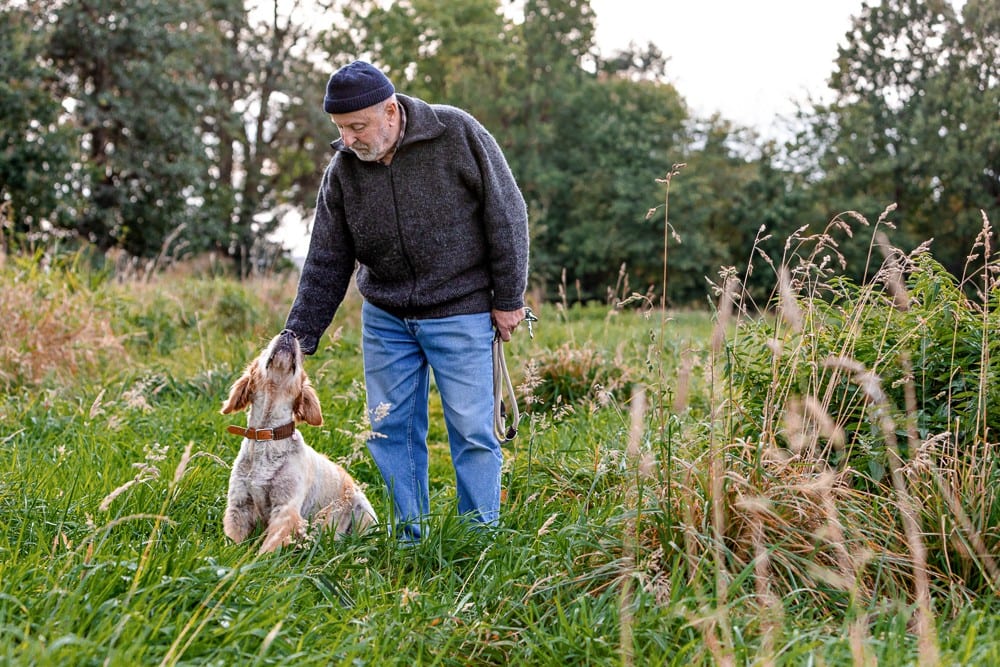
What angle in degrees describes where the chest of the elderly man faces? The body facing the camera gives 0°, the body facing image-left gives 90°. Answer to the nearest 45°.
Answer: approximately 45°

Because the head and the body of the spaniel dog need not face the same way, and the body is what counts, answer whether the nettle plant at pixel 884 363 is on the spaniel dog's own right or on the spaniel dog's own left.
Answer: on the spaniel dog's own left

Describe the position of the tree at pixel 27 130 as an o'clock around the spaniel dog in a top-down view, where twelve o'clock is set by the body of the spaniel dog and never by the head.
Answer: The tree is roughly at 4 o'clock from the spaniel dog.

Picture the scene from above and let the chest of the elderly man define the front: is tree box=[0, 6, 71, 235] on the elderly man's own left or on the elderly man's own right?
on the elderly man's own right

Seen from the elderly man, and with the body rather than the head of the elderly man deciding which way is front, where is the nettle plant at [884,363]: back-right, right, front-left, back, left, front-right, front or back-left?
back-left

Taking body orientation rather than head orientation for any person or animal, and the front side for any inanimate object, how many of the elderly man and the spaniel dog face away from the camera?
0

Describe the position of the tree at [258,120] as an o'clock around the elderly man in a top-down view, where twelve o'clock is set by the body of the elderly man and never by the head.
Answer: The tree is roughly at 4 o'clock from the elderly man.

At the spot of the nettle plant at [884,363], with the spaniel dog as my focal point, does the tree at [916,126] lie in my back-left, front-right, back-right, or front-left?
back-right

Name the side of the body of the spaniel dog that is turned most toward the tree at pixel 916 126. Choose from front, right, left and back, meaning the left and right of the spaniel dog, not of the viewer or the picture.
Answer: back

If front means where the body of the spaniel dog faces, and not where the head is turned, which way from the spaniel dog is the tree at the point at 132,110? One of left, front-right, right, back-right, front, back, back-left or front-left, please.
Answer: back-right

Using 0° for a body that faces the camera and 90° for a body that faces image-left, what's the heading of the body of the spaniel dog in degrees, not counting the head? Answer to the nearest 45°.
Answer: approximately 45°
